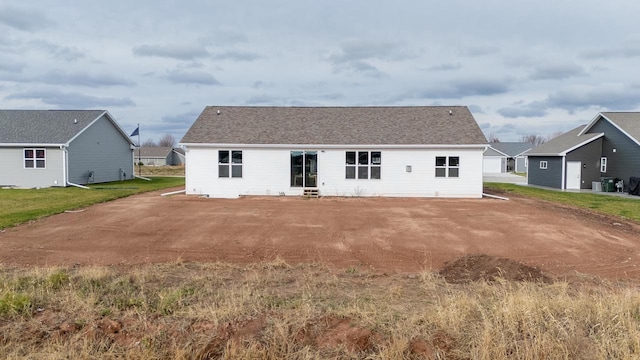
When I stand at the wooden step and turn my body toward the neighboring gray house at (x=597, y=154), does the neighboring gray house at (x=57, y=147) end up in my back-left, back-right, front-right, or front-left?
back-left

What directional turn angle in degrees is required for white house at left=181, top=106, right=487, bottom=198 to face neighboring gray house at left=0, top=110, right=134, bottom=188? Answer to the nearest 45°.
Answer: approximately 90° to its left

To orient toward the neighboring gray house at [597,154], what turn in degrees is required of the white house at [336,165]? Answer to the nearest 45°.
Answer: approximately 45° to its right

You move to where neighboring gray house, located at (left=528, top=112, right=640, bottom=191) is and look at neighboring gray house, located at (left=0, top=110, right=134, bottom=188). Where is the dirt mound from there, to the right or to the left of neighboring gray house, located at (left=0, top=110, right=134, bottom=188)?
left

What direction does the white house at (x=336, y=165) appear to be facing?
away from the camera

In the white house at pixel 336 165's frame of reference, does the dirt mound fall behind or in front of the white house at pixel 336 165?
behind
